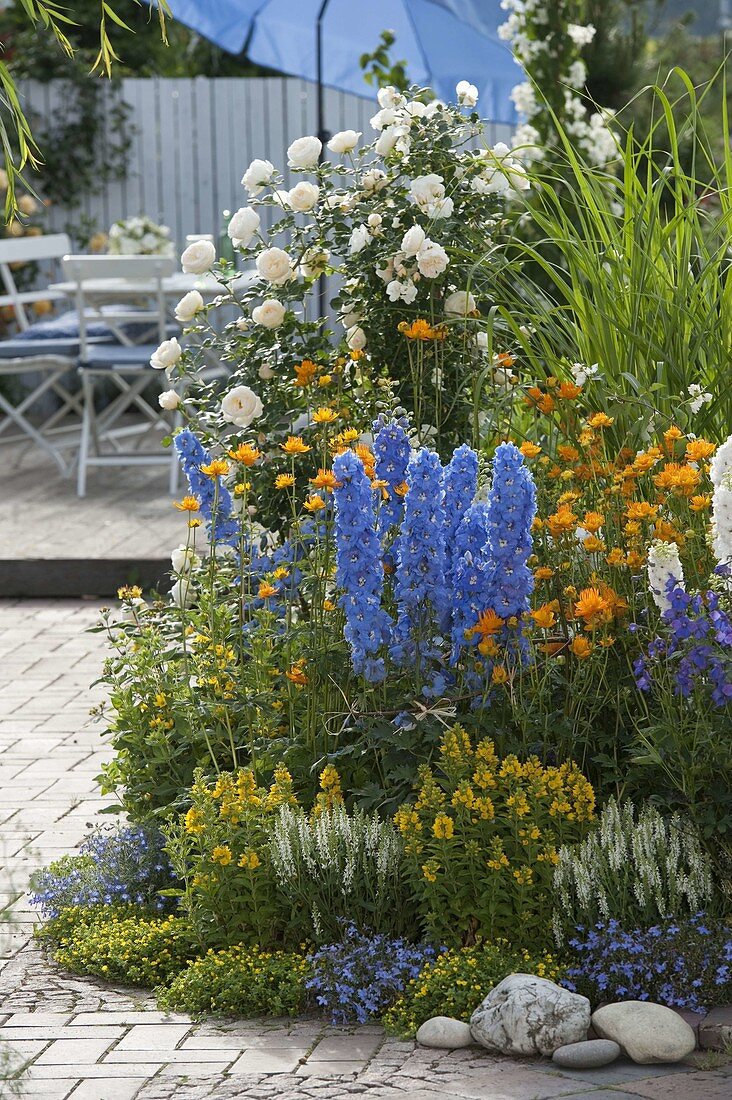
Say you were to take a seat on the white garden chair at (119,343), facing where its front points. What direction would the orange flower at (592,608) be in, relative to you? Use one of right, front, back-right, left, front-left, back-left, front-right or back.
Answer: back

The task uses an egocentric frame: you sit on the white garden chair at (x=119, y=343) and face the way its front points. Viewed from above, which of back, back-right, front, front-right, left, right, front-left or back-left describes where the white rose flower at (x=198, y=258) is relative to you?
back

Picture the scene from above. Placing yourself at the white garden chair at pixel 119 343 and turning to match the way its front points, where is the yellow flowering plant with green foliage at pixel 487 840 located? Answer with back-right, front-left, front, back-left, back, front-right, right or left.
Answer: back

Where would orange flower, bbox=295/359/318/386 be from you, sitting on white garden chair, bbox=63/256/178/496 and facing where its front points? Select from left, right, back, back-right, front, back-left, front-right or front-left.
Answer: back

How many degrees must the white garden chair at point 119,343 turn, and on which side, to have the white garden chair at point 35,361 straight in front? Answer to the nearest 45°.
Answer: approximately 45° to its left

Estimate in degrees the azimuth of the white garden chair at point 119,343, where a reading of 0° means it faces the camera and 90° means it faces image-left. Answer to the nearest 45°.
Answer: approximately 180°

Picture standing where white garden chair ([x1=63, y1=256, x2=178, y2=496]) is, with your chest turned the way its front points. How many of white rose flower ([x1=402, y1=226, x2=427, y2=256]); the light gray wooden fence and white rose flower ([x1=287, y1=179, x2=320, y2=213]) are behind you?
2
